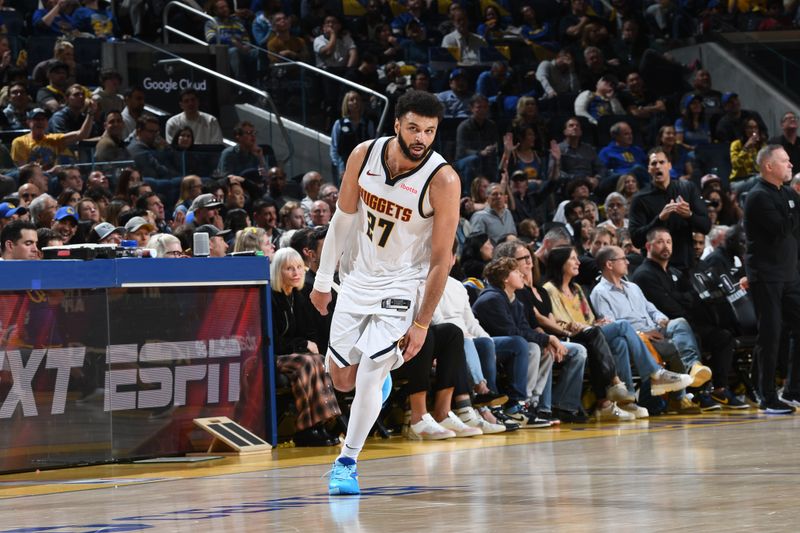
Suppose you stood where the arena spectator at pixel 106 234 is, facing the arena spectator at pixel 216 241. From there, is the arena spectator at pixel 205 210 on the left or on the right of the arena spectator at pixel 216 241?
left

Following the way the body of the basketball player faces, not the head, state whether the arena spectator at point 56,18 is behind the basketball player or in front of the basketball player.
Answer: behind

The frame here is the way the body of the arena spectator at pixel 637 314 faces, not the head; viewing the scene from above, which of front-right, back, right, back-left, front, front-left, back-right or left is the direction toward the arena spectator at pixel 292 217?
back-right

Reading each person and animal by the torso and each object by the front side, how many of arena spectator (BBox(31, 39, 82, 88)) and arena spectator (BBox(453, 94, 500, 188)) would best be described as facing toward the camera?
2

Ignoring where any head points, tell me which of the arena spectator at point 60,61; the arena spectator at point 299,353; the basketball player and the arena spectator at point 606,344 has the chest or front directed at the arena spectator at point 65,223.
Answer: the arena spectator at point 60,61

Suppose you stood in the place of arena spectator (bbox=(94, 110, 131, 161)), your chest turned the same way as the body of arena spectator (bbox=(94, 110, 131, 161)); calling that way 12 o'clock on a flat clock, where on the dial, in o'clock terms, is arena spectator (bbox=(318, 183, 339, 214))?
arena spectator (bbox=(318, 183, 339, 214)) is roughly at 11 o'clock from arena spectator (bbox=(94, 110, 131, 161)).

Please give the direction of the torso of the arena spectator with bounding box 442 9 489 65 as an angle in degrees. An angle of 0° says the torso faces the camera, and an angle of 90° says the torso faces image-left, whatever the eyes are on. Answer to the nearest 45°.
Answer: approximately 0°

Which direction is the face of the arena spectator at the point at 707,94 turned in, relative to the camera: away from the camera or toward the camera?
toward the camera

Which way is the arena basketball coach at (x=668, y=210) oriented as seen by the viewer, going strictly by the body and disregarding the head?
toward the camera

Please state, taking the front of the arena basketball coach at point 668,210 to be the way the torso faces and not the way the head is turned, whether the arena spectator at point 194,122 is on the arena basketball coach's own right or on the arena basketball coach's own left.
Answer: on the arena basketball coach's own right

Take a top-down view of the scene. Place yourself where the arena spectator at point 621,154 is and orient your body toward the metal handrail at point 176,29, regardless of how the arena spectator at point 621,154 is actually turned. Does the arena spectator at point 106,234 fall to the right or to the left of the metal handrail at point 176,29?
left

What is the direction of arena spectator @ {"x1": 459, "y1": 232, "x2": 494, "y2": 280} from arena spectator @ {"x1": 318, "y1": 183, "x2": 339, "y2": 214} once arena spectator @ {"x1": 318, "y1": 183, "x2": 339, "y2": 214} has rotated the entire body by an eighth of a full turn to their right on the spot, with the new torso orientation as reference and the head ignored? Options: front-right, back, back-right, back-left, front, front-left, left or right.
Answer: front-left

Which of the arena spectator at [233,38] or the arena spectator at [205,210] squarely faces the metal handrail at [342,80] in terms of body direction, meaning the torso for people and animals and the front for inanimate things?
the arena spectator at [233,38]

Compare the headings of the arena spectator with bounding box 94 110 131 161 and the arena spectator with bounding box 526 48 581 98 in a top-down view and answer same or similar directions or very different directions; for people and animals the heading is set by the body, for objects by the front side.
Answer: same or similar directions

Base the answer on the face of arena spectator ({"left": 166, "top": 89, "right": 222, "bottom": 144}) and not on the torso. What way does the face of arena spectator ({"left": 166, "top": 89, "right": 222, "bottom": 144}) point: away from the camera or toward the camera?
toward the camera

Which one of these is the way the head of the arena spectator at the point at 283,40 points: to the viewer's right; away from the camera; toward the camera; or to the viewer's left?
toward the camera

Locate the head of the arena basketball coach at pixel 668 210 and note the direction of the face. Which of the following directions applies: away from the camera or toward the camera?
toward the camera

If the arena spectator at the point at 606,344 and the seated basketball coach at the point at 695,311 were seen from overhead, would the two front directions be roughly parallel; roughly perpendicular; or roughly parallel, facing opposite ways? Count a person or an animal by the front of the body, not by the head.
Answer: roughly parallel

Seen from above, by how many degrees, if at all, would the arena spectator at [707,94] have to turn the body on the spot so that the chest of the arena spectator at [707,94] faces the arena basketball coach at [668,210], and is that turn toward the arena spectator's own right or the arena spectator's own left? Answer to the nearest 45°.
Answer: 0° — they already face them
